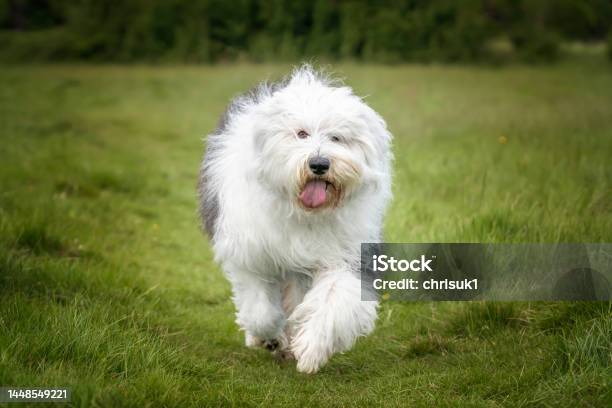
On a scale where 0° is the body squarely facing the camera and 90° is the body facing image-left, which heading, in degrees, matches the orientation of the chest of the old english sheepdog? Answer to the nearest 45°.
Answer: approximately 0°
